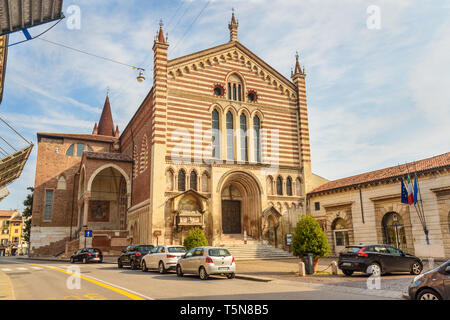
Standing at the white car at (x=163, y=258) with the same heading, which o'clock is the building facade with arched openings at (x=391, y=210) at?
The building facade with arched openings is roughly at 4 o'clock from the white car.

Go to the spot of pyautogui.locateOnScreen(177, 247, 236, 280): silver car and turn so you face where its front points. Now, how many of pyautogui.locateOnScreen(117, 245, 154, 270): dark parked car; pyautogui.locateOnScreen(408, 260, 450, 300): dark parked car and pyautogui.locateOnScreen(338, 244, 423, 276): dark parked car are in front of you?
1

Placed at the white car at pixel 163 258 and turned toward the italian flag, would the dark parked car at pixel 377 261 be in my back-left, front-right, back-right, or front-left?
front-right

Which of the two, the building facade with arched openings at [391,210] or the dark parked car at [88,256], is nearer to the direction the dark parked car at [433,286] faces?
the dark parked car

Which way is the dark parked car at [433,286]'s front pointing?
to the viewer's left

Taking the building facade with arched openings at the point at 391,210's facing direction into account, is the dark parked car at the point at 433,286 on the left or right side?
on its left

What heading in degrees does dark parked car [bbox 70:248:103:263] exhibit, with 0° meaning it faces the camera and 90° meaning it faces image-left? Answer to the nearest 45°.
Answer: approximately 135°

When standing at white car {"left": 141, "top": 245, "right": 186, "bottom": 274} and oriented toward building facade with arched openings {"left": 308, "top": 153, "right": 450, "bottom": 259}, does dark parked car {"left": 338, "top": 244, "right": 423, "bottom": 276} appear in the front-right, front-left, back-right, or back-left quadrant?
front-right

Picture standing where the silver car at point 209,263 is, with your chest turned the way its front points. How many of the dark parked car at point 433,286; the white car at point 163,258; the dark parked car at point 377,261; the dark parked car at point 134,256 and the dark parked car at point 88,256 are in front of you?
3

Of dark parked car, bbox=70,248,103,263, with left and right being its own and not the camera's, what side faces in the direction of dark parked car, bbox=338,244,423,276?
back

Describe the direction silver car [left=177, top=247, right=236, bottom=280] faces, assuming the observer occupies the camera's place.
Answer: facing away from the viewer and to the left of the viewer

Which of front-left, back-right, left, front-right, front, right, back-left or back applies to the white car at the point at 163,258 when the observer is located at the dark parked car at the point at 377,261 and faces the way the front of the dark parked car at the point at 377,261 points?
back-left

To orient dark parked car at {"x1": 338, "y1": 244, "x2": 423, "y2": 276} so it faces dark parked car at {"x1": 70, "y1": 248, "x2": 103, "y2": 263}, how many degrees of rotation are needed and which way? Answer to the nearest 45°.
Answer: approximately 135° to its left

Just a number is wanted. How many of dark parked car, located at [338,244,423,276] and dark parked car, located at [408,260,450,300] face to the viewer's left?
1

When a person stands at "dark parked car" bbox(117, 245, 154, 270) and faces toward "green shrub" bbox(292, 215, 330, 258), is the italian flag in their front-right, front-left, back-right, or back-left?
front-left

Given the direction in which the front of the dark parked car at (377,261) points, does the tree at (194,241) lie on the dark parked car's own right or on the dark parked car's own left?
on the dark parked car's own left
